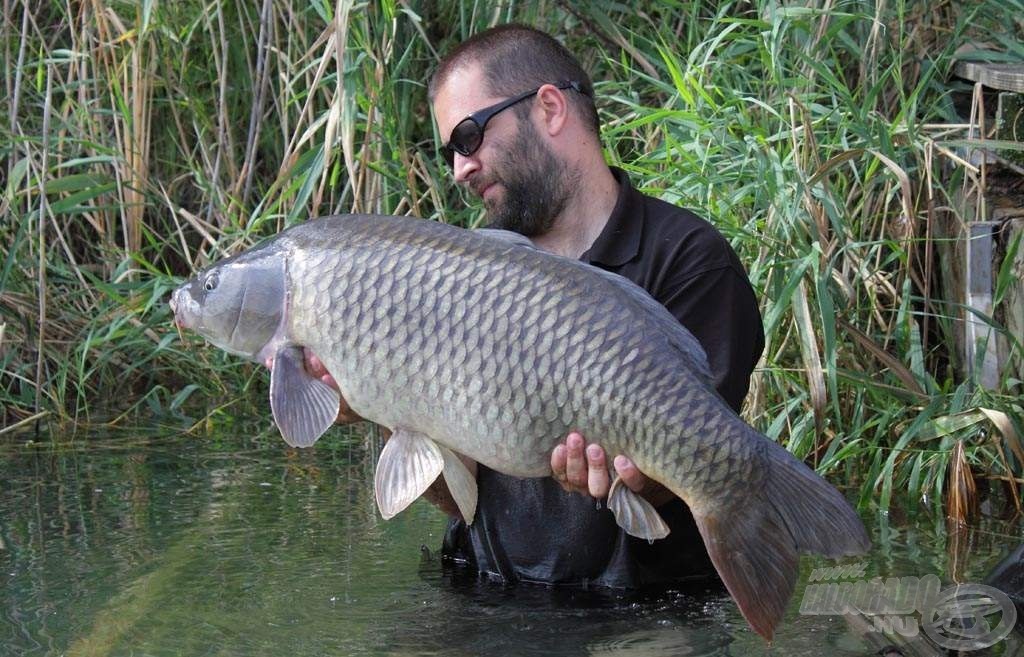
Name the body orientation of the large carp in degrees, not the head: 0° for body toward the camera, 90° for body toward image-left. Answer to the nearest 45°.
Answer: approximately 90°

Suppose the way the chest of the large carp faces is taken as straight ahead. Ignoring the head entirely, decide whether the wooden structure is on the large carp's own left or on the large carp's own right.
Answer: on the large carp's own right

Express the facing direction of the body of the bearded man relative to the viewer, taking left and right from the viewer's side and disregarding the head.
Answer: facing the viewer and to the left of the viewer
